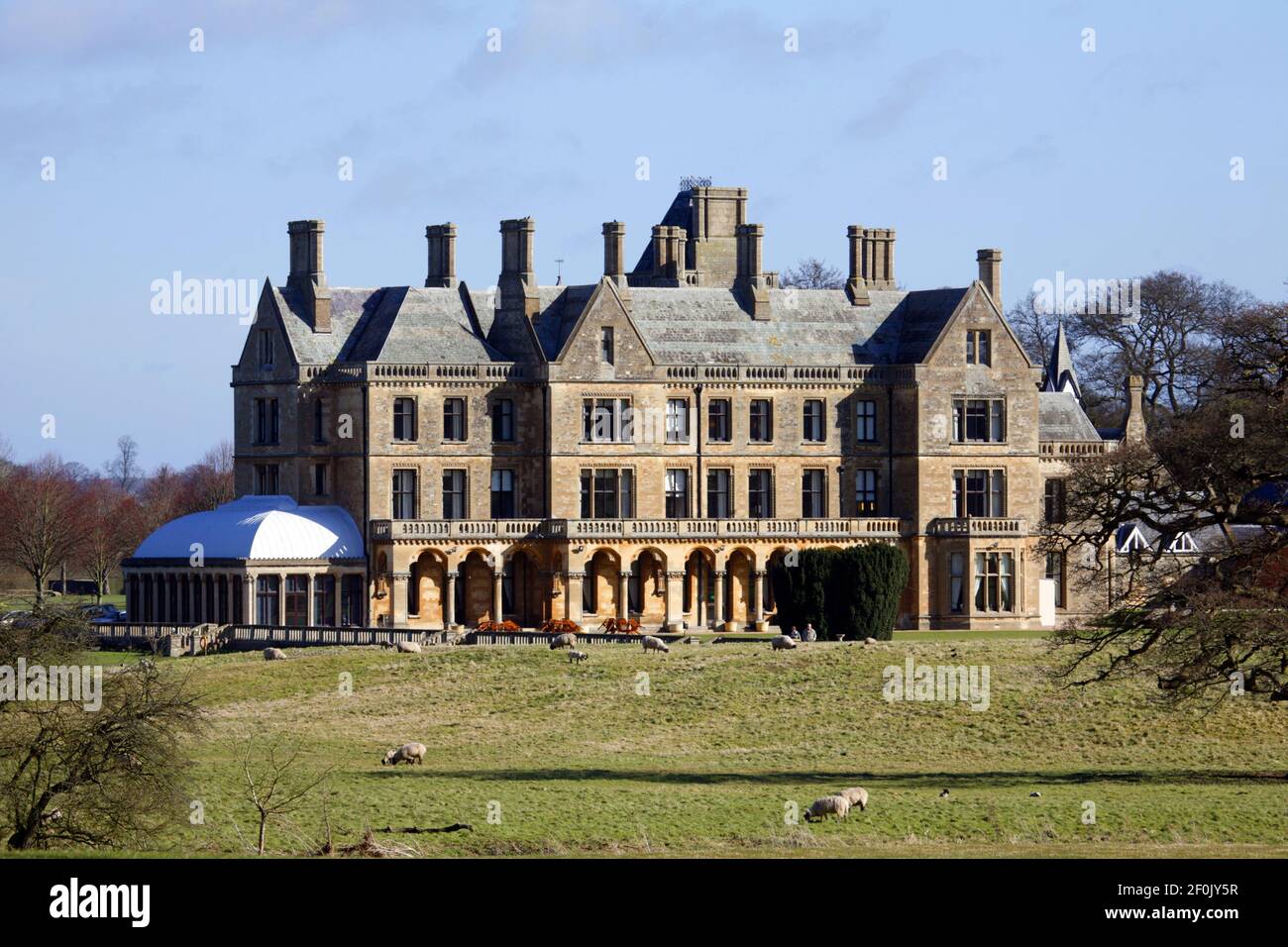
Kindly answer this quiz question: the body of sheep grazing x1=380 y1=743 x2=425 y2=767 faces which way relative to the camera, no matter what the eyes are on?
to the viewer's left

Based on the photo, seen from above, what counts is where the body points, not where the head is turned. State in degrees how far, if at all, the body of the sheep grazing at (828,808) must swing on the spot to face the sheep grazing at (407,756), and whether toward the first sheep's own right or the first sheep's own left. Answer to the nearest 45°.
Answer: approximately 45° to the first sheep's own right

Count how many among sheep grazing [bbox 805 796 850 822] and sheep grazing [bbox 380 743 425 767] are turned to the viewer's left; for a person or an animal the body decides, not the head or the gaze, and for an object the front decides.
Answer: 2

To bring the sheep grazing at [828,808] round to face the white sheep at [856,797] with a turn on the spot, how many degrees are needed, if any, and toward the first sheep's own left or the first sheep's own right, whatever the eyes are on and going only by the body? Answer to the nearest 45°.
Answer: approximately 135° to the first sheep's own right

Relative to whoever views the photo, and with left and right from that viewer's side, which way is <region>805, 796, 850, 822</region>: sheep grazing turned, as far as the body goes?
facing to the left of the viewer

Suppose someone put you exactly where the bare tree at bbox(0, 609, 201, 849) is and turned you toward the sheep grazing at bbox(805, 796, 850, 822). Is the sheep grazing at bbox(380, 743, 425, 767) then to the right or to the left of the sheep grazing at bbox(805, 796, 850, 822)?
left

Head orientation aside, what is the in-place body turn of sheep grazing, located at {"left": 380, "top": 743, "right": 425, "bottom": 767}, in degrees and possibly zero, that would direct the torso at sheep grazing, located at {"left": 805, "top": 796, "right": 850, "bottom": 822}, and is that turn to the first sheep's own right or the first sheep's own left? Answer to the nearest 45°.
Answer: approximately 135° to the first sheep's own left

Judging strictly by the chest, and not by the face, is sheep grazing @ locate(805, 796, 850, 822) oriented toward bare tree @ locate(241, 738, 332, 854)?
yes
